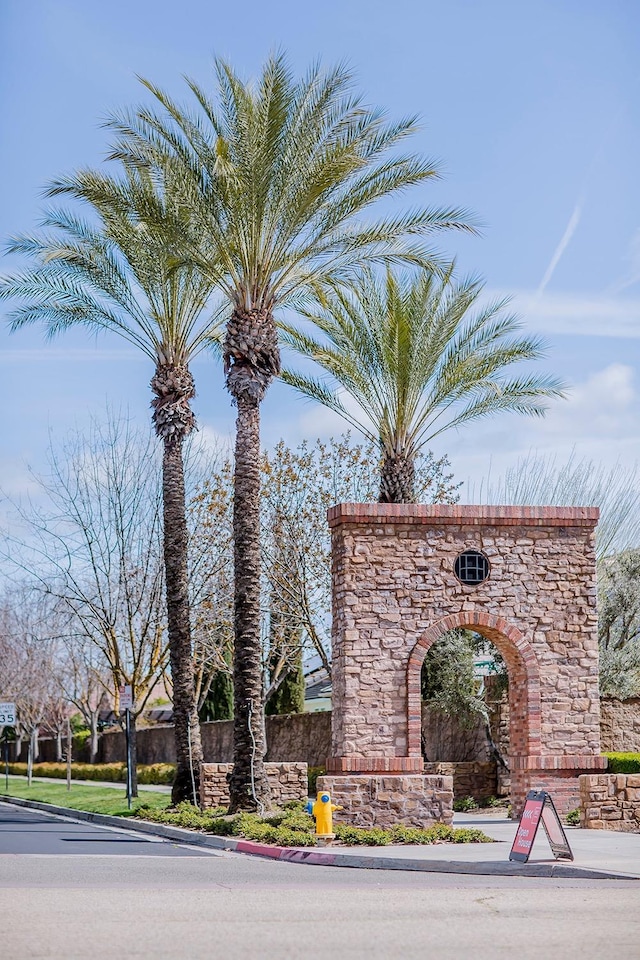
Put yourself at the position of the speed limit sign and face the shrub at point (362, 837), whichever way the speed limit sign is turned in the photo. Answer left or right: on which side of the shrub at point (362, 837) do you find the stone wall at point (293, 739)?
left

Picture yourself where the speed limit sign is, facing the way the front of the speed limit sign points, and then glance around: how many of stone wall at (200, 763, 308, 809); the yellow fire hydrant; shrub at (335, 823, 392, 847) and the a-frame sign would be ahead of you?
4

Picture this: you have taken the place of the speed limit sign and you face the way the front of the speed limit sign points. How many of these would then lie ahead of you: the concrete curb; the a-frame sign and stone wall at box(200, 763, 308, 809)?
3

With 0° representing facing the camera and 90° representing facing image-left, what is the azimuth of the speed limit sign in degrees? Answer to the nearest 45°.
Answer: approximately 0°

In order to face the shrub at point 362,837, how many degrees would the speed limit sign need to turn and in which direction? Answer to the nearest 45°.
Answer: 0° — it already faces it
